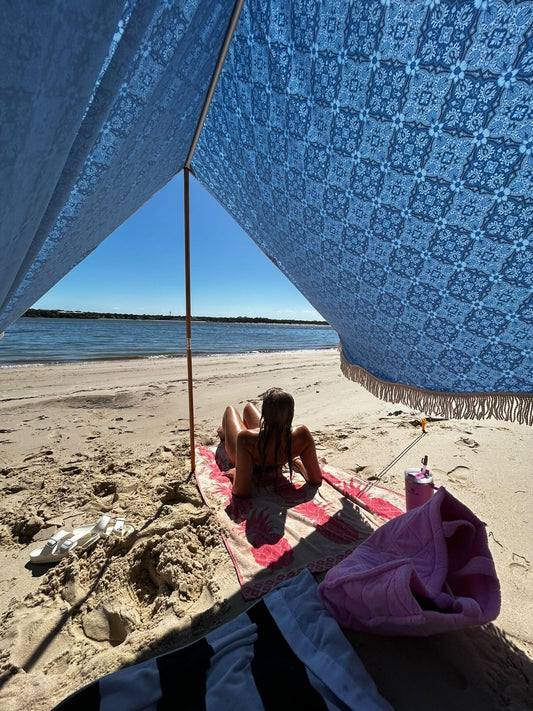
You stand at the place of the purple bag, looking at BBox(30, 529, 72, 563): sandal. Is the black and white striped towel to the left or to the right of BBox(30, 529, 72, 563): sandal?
left

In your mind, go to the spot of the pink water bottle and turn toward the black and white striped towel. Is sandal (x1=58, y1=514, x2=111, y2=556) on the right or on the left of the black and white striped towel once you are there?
right

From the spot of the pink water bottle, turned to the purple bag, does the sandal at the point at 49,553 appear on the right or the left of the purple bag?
right

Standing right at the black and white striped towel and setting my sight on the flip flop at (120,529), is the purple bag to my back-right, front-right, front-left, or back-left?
back-right

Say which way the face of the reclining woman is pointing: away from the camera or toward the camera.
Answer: away from the camera

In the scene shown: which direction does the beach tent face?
away from the camera
